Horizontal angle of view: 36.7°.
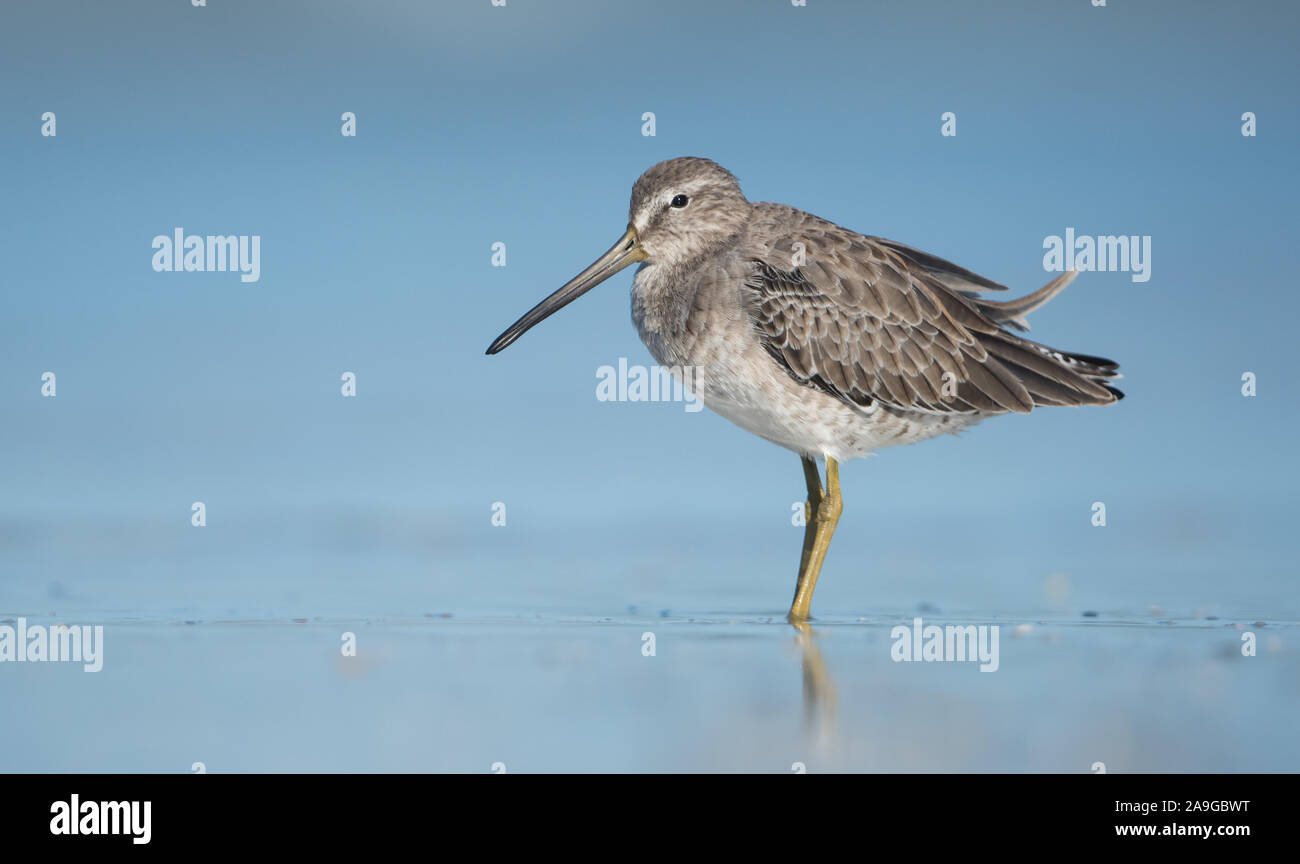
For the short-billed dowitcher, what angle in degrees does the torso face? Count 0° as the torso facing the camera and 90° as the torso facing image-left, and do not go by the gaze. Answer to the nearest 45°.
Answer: approximately 90°
